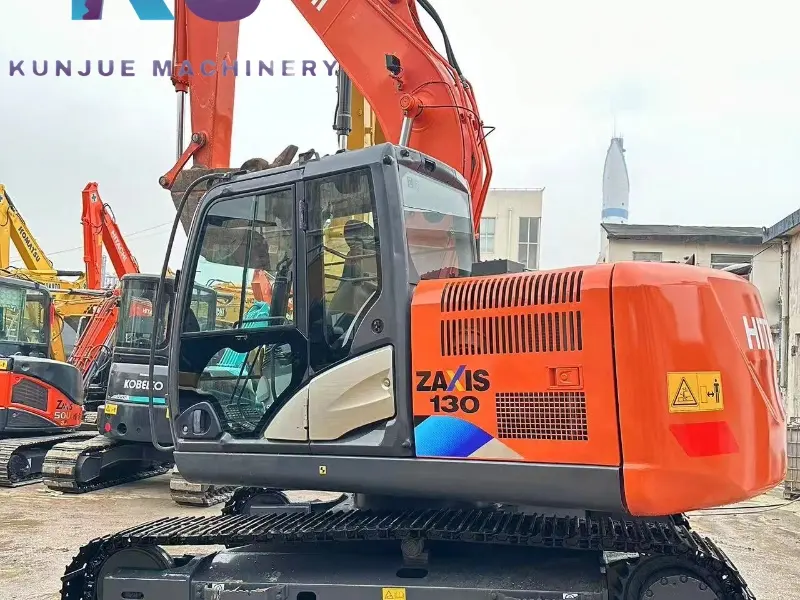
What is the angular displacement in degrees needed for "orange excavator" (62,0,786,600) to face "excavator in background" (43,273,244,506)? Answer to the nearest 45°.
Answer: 0° — it already faces it

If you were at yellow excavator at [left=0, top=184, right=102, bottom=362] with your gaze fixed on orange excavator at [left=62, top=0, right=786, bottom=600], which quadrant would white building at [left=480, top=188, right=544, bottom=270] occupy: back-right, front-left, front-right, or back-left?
back-left

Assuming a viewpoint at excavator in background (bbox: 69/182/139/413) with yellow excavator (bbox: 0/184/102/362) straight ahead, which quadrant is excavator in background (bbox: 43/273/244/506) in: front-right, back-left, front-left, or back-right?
back-left

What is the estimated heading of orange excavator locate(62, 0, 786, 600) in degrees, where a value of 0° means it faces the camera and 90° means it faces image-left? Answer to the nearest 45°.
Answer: approximately 135°

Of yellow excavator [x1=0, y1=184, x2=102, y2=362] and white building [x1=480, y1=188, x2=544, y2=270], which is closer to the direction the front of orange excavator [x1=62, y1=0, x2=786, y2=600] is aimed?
the yellow excavator

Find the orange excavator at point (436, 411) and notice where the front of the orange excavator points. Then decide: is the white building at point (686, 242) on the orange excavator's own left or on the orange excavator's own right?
on the orange excavator's own right

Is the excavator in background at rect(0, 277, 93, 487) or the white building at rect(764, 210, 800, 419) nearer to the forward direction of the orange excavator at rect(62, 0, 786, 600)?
the excavator in background

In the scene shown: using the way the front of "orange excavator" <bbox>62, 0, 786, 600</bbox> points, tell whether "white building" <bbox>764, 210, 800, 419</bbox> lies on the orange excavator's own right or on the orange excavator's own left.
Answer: on the orange excavator's own right

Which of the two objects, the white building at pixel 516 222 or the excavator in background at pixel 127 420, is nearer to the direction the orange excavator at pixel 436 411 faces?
the excavator in background

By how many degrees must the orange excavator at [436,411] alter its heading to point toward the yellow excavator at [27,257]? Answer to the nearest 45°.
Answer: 0° — it already faces it

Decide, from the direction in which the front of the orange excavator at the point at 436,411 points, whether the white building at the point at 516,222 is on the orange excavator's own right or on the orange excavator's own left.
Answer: on the orange excavator's own right
